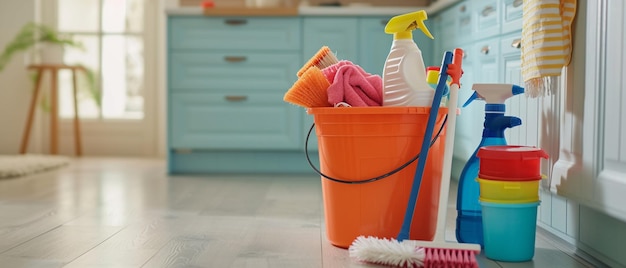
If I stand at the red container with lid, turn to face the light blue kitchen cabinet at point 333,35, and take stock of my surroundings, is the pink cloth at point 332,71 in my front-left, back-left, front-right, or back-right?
front-left

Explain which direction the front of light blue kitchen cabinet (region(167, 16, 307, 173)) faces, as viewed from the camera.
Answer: facing the viewer

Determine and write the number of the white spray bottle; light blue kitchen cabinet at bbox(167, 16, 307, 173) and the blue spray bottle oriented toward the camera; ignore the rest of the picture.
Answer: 1

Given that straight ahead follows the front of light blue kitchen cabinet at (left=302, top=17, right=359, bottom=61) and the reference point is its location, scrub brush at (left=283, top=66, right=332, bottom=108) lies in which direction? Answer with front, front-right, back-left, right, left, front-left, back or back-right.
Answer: front

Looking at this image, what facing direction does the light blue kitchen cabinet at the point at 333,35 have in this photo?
toward the camera

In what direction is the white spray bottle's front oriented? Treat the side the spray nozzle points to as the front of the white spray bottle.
to the viewer's right

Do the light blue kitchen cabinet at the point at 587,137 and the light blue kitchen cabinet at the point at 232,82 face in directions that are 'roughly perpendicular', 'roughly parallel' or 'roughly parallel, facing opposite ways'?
roughly perpendicular

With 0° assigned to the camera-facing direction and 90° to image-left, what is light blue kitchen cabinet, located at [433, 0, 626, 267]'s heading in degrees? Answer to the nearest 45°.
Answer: approximately 45°

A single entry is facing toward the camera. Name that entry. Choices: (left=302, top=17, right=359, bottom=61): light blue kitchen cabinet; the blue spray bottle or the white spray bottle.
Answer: the light blue kitchen cabinet
